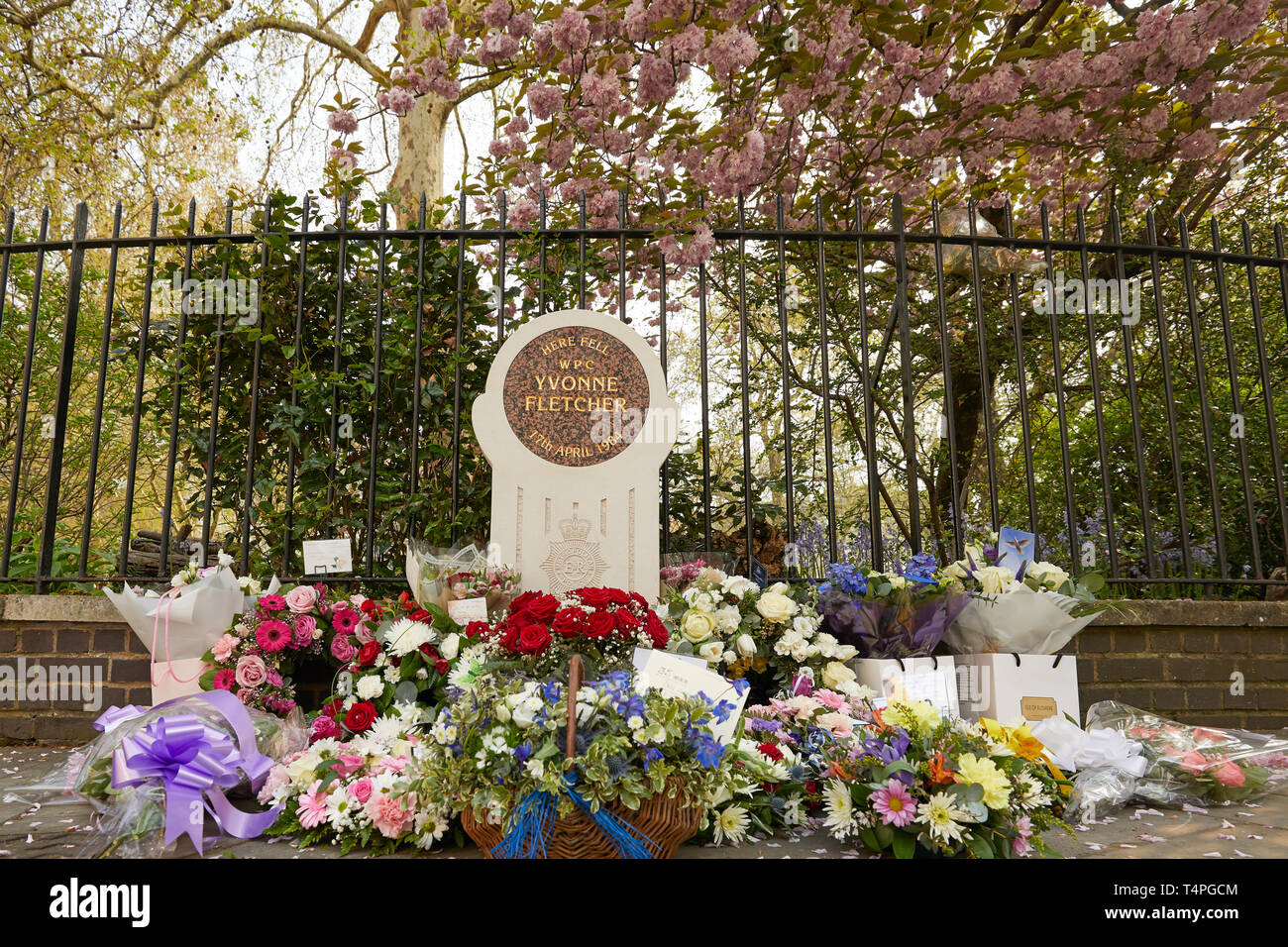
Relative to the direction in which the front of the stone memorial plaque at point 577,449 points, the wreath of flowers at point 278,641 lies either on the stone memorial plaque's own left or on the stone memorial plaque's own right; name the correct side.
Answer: on the stone memorial plaque's own right

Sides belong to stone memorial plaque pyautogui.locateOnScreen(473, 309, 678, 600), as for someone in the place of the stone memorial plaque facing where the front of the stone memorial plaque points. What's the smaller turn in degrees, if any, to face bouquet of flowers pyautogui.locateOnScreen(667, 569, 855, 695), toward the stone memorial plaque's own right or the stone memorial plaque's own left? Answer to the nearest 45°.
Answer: approximately 45° to the stone memorial plaque's own left

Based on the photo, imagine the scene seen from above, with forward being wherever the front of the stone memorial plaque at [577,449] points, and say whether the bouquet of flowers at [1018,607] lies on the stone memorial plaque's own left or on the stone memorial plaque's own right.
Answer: on the stone memorial plaque's own left

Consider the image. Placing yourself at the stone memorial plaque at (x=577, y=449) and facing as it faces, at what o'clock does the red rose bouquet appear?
The red rose bouquet is roughly at 12 o'clock from the stone memorial plaque.

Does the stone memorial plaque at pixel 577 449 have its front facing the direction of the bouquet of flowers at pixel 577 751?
yes

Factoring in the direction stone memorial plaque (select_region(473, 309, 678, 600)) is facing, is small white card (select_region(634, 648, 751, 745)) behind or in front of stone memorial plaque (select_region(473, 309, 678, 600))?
in front

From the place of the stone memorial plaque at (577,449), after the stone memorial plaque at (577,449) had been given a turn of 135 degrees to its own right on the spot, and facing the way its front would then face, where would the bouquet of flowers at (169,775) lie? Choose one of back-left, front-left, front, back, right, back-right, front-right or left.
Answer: left

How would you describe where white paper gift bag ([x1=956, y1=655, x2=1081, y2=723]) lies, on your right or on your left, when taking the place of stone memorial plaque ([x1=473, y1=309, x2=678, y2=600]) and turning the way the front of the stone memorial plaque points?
on your left

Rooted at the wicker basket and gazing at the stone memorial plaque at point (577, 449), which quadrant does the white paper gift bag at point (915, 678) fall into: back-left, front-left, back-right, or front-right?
front-right

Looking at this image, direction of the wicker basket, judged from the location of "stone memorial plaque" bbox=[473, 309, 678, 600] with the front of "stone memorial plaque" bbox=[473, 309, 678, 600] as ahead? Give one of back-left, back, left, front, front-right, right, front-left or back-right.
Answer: front

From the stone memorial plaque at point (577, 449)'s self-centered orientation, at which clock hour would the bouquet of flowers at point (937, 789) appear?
The bouquet of flowers is roughly at 11 o'clock from the stone memorial plaque.

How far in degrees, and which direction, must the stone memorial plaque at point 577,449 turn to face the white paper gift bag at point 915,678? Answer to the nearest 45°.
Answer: approximately 45° to its left

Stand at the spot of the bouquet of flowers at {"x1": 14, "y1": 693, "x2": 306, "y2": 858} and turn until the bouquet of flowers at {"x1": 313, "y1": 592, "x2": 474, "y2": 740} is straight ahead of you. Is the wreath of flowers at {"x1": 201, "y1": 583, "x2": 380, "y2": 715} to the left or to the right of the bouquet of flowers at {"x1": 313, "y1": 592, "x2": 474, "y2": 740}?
left

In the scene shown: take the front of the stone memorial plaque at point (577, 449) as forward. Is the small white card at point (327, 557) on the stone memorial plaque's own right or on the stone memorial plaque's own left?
on the stone memorial plaque's own right

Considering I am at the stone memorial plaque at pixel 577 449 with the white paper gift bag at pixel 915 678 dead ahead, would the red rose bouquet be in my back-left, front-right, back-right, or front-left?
front-right

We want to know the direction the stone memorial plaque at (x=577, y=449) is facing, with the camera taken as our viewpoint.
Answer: facing the viewer

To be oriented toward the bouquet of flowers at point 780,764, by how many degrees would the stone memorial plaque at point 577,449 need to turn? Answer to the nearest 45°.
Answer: approximately 45° to its left

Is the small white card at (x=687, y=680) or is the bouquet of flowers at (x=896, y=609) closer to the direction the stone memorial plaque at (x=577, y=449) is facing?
the small white card

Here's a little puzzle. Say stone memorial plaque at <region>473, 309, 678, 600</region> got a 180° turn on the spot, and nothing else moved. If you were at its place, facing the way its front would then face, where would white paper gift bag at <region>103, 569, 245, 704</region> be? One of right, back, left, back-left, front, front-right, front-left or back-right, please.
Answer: left

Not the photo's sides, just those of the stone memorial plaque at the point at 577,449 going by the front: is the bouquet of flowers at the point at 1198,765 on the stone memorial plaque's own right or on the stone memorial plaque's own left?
on the stone memorial plaque's own left
